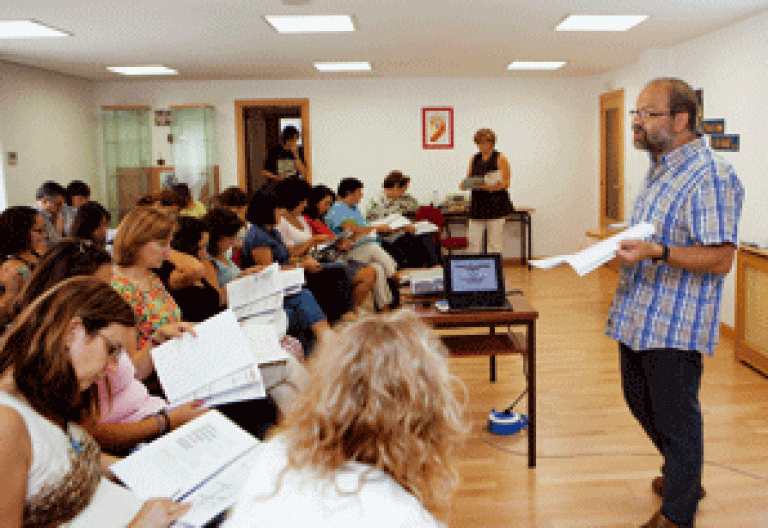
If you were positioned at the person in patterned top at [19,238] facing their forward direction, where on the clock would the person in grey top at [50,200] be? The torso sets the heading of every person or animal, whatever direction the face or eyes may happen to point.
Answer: the person in grey top at [50,200] is roughly at 9 o'clock from the person in patterned top at [19,238].

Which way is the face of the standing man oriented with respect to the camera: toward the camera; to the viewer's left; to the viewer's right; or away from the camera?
to the viewer's left

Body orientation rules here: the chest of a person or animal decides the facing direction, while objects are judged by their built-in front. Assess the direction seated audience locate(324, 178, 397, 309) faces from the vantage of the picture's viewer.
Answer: facing to the right of the viewer

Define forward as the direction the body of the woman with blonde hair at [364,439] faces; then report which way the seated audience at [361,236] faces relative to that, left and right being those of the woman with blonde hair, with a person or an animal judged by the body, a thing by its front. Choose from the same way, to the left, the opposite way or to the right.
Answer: to the right

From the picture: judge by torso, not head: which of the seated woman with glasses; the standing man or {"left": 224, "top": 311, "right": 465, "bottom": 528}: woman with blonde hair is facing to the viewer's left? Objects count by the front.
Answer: the standing man

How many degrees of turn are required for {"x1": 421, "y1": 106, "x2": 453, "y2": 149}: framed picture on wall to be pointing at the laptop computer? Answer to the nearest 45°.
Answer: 0° — it already faces it

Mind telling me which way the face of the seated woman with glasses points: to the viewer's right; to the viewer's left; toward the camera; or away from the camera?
to the viewer's right

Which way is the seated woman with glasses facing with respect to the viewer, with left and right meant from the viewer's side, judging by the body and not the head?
facing to the right of the viewer

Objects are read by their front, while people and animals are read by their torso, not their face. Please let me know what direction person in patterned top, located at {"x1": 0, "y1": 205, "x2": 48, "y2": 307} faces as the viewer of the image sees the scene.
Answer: facing to the right of the viewer

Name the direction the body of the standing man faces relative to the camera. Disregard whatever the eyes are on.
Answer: to the viewer's left

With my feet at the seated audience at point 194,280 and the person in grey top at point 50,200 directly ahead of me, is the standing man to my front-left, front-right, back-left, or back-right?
back-right

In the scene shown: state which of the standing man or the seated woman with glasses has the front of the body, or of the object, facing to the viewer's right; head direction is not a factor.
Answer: the seated woman with glasses

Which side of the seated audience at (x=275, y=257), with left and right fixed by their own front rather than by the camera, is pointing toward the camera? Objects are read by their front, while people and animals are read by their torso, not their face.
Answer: right
